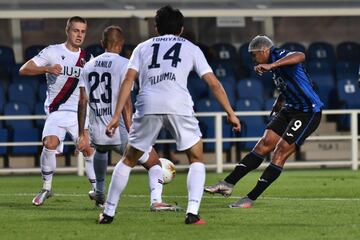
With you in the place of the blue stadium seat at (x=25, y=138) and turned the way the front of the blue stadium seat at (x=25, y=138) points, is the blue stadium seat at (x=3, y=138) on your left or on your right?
on your right

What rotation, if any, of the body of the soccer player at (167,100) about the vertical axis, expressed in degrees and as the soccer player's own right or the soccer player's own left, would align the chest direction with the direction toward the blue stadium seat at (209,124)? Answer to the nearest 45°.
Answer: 0° — they already face it

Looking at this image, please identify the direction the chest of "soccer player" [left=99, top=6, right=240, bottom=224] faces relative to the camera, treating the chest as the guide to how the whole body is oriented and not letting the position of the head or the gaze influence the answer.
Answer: away from the camera

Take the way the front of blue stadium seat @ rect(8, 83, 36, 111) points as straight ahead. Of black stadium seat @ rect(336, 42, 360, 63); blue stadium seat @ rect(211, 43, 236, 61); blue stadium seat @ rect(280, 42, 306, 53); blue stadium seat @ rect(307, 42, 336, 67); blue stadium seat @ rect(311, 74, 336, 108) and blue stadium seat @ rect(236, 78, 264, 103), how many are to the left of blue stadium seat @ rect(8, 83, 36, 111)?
6

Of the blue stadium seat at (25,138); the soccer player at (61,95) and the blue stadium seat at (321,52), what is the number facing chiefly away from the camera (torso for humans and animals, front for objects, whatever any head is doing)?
0

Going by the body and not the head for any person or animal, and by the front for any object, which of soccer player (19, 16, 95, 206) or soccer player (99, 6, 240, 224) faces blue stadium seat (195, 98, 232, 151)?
soccer player (99, 6, 240, 224)

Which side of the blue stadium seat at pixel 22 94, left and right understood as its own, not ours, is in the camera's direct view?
front

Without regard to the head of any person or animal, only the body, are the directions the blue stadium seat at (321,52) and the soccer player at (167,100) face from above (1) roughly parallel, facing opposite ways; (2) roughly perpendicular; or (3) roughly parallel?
roughly parallel, facing opposite ways

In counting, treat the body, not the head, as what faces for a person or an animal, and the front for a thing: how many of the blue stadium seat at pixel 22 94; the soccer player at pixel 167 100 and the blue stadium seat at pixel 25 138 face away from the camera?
1

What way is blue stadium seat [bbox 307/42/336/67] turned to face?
toward the camera

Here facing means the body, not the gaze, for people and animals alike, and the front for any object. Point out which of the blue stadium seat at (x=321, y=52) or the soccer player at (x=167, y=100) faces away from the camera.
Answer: the soccer player

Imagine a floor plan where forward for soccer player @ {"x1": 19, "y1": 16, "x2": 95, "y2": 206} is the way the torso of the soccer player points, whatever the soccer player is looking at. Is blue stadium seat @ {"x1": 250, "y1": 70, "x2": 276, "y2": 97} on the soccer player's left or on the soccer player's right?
on the soccer player's left

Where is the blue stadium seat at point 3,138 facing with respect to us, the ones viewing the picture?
facing the viewer

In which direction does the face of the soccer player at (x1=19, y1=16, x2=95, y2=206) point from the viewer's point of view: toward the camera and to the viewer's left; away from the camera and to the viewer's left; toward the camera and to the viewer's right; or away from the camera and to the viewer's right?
toward the camera and to the viewer's right

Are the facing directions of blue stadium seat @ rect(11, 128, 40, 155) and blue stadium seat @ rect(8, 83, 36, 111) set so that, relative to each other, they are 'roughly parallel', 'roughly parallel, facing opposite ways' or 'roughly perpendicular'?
roughly parallel
